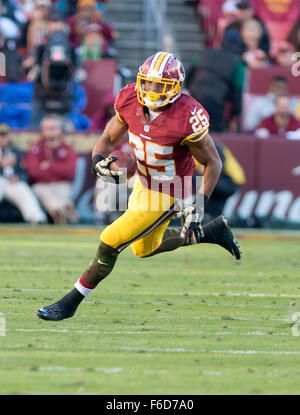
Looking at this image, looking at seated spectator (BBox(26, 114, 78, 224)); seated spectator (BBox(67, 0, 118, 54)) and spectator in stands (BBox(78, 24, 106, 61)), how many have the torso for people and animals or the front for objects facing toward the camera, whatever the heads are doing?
3

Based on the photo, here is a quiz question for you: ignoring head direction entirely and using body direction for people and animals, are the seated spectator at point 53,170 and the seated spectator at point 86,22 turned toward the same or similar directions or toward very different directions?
same or similar directions

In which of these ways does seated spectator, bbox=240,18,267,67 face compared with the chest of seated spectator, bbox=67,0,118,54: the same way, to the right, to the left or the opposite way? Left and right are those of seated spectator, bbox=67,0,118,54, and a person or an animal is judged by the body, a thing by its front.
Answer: the same way

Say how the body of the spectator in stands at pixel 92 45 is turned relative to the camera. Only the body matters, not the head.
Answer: toward the camera

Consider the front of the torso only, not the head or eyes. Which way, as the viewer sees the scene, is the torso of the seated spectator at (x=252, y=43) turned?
toward the camera

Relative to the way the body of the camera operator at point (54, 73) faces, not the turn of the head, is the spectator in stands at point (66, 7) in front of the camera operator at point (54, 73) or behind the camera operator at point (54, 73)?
behind

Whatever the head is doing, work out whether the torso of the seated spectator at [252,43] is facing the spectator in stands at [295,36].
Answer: no

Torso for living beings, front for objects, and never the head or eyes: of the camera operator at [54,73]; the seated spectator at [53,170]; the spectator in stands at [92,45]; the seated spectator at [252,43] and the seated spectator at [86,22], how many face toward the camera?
5

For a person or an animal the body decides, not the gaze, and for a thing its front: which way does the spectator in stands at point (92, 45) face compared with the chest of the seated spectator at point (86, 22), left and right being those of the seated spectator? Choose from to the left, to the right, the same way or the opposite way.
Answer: the same way

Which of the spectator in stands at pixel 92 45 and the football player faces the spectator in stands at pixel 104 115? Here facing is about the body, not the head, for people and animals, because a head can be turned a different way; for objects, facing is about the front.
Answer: the spectator in stands at pixel 92 45

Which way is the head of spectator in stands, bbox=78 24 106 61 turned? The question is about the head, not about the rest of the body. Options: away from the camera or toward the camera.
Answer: toward the camera

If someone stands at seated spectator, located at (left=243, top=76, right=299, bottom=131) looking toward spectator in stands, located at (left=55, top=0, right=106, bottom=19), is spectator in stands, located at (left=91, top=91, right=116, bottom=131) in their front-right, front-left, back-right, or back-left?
front-left

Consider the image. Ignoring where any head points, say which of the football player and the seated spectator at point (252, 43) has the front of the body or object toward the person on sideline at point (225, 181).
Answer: the seated spectator

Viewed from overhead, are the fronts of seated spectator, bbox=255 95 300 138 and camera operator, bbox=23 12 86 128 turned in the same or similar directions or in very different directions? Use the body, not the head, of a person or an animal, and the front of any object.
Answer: same or similar directions

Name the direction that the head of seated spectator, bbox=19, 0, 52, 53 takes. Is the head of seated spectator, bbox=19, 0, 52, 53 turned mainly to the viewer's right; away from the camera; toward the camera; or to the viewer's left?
toward the camera

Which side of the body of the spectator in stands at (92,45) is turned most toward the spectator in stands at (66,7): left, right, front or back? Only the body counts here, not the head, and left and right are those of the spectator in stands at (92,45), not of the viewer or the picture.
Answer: back

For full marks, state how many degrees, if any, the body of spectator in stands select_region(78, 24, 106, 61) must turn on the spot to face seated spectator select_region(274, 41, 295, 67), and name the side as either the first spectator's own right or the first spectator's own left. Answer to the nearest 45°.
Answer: approximately 90° to the first spectator's own left

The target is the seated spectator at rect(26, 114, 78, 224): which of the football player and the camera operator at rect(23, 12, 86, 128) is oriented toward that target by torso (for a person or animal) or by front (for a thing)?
the camera operator
